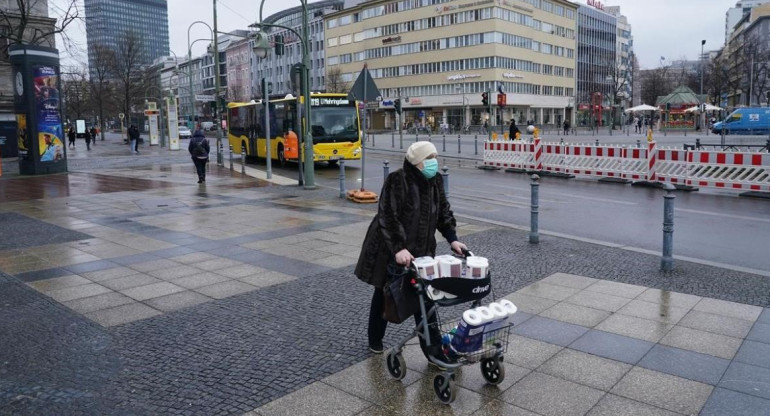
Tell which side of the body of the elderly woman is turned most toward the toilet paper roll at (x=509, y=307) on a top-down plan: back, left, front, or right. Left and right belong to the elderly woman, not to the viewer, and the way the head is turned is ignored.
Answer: front

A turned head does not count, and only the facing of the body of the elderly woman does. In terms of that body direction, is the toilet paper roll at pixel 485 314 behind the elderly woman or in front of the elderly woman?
in front

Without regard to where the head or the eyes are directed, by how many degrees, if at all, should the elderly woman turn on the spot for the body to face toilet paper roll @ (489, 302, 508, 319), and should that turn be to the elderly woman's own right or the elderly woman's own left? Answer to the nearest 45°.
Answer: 0° — they already face it

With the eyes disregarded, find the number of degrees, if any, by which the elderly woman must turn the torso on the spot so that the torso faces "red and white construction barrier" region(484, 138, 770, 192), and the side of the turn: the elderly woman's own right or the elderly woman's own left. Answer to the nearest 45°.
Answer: approximately 90° to the elderly woman's own left

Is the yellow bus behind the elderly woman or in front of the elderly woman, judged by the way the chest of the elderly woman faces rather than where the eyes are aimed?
behind

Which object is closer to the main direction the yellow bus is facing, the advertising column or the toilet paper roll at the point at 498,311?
the toilet paper roll

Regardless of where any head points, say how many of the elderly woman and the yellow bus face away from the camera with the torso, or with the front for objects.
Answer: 0

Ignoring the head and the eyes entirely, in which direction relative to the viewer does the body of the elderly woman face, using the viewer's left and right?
facing the viewer and to the right of the viewer

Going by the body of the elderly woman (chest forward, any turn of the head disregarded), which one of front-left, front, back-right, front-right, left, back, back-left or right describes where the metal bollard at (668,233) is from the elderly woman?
left

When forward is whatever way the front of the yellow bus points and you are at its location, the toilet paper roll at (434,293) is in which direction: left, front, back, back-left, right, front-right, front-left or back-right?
front-right

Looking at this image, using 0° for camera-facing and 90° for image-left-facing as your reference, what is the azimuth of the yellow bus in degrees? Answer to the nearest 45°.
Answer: approximately 315°

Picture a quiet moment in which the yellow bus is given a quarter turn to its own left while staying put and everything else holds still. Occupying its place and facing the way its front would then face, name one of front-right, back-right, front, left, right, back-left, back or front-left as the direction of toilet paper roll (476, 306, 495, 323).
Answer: back-right
